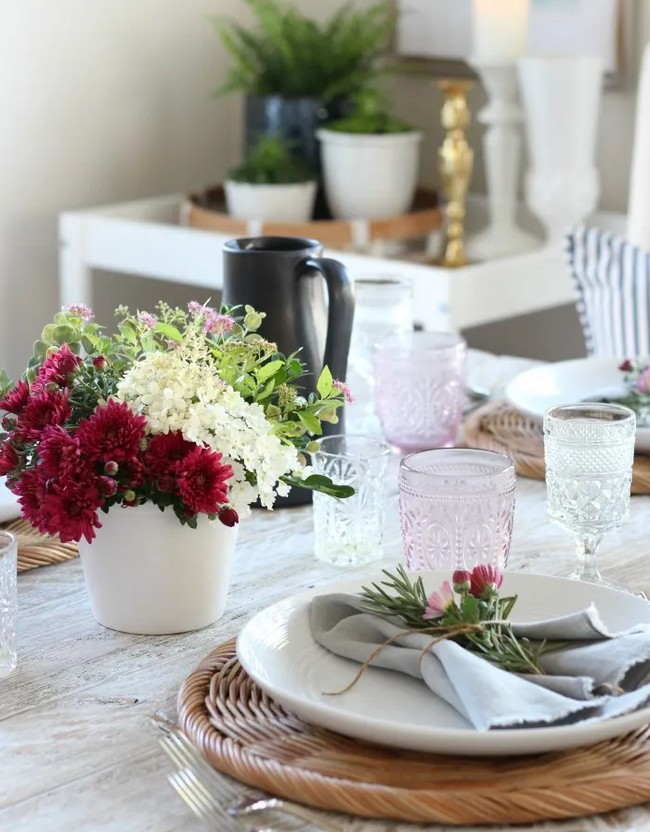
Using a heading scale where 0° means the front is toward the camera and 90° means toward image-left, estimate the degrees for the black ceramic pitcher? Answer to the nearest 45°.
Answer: approximately 135°

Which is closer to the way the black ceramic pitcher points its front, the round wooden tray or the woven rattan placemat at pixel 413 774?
the round wooden tray

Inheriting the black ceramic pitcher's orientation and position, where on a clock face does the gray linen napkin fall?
The gray linen napkin is roughly at 7 o'clock from the black ceramic pitcher.

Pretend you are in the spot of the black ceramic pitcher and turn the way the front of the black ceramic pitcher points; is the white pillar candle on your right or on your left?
on your right
